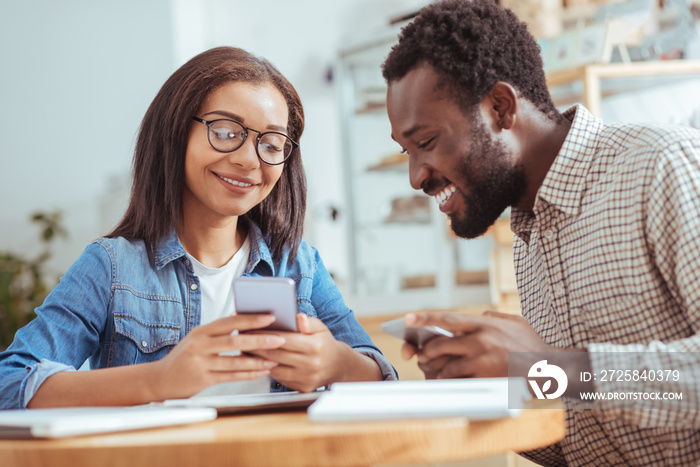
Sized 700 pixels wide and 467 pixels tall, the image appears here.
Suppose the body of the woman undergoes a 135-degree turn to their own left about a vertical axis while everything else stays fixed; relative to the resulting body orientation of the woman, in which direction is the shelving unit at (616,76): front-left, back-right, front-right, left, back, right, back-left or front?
front-right

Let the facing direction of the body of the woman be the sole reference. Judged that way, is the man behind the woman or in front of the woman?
in front

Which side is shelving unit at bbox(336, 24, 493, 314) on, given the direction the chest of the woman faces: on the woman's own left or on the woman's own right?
on the woman's own left

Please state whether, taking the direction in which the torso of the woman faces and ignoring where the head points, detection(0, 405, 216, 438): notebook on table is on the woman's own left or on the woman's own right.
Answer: on the woman's own right

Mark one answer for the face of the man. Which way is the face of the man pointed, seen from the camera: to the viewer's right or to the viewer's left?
to the viewer's left

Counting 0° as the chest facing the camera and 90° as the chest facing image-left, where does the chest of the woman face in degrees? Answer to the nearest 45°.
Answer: approximately 315°

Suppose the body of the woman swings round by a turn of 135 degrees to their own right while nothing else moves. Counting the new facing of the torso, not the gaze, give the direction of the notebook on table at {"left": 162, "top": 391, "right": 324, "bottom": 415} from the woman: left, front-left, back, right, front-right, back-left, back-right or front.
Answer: left
